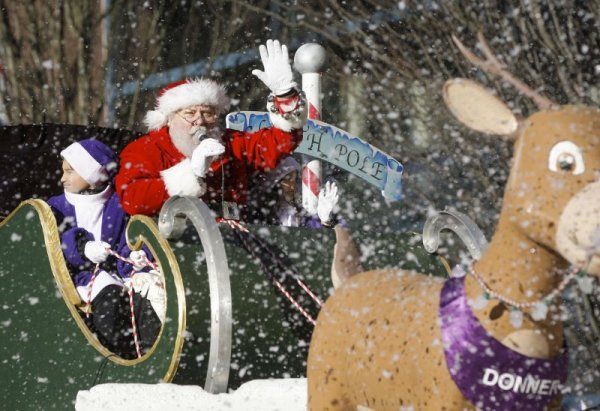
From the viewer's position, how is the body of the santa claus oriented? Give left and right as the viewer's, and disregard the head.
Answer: facing the viewer and to the right of the viewer
